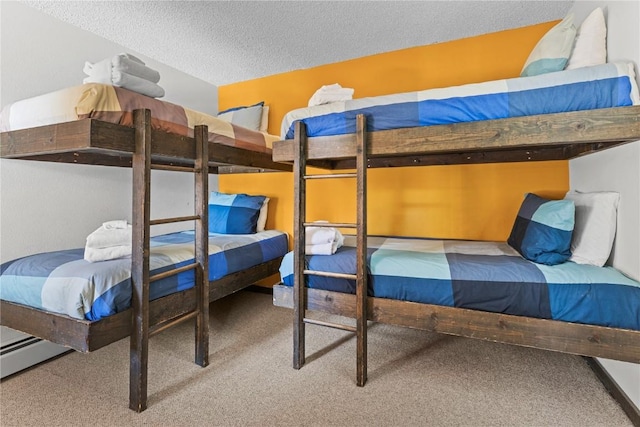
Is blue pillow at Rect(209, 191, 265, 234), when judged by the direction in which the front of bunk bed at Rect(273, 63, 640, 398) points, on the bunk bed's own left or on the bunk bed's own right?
on the bunk bed's own right

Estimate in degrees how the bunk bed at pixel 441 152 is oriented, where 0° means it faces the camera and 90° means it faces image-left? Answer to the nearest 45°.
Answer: approximately 45°

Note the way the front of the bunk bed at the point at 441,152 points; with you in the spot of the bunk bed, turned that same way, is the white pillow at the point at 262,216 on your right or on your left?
on your right

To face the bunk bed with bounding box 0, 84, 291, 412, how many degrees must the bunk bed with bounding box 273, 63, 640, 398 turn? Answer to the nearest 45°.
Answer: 0° — it already faces it
